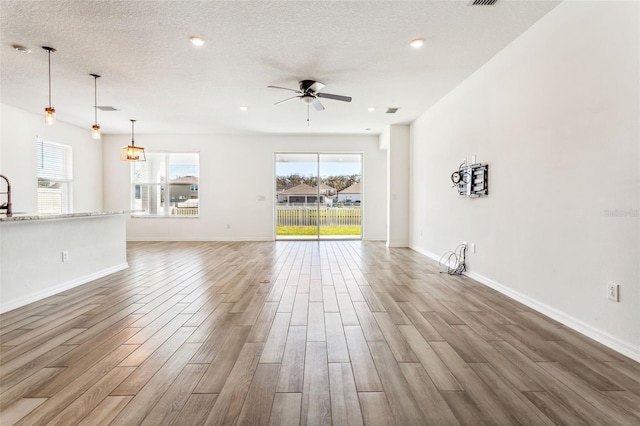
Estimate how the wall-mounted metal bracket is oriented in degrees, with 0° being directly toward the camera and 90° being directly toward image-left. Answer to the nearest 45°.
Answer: approximately 45°

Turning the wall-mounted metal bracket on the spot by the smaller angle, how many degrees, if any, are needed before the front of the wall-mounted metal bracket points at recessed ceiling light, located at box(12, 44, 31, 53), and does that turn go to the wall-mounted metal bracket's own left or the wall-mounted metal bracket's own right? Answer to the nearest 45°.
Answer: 0° — it already faces it

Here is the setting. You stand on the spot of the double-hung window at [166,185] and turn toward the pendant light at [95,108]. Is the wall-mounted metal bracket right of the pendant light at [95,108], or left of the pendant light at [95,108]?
left

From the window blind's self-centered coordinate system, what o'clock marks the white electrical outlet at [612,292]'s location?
The white electrical outlet is roughly at 1 o'clock from the window blind.

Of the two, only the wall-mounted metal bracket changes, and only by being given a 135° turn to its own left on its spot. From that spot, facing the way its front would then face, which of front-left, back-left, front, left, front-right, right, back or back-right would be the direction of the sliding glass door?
back-left

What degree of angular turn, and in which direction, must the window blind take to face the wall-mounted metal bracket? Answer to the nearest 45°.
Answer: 0° — it already faces it

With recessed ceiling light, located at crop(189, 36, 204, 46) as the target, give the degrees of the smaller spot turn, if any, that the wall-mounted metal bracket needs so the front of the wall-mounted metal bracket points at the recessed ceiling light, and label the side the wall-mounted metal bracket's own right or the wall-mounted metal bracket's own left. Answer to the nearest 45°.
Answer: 0° — it already faces it

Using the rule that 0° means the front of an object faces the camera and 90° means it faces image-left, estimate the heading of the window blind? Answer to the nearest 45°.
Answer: approximately 315°

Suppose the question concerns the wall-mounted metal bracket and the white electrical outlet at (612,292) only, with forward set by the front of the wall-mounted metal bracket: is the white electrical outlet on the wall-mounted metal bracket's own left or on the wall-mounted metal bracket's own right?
on the wall-mounted metal bracket's own left
